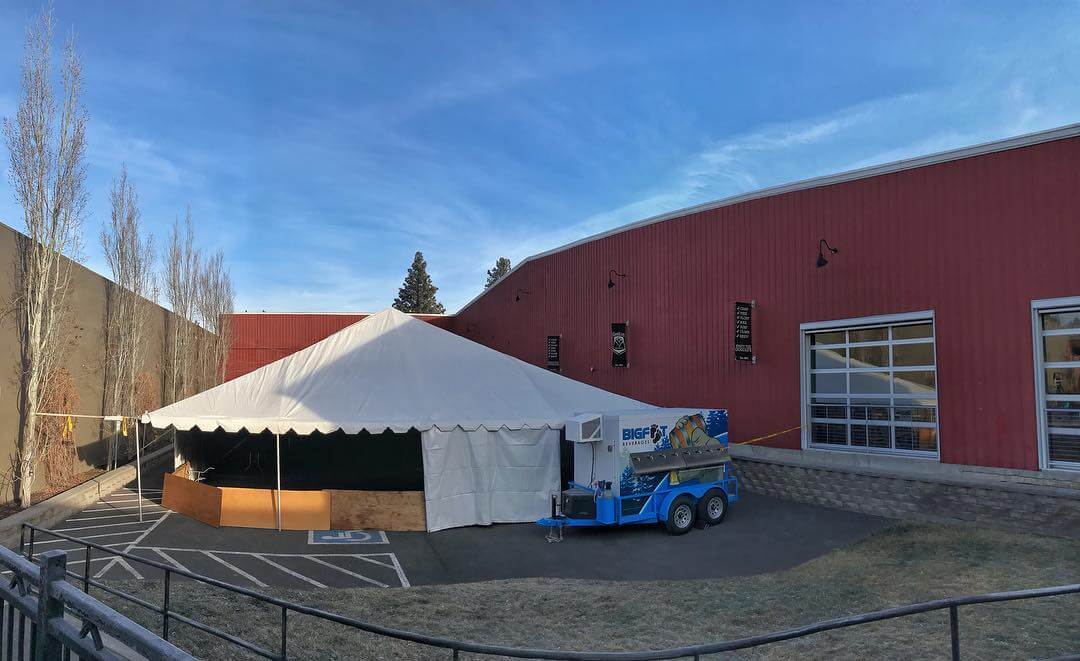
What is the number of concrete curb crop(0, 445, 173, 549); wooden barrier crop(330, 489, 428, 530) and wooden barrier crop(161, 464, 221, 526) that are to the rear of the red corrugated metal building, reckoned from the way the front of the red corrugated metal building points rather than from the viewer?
0

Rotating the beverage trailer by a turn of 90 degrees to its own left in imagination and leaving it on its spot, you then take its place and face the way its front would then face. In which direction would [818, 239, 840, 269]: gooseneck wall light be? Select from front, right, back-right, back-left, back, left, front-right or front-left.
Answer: left

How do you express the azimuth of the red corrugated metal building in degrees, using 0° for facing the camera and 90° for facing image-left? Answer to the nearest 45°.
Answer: approximately 45°

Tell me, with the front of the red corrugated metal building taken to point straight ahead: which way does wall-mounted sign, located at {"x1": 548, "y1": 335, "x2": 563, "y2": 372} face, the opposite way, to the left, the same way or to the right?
the same way

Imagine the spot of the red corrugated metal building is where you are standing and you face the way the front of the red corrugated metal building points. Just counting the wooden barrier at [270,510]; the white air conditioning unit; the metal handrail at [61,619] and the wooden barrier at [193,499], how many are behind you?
0

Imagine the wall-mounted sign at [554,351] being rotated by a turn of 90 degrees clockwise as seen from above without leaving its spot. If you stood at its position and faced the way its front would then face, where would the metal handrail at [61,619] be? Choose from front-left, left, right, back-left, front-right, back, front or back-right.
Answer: back-left

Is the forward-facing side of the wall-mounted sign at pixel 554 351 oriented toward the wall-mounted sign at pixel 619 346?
no

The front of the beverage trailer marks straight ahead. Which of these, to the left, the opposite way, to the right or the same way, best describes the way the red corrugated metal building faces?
the same way

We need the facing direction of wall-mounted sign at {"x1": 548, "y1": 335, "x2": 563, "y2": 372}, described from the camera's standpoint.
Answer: facing the viewer and to the left of the viewer

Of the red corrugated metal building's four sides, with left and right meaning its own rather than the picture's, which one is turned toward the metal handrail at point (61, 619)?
front

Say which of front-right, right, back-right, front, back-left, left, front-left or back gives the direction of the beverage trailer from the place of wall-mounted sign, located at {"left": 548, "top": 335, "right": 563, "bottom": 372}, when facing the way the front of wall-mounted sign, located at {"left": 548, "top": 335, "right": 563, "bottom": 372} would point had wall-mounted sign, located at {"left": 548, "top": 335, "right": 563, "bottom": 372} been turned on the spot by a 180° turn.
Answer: back-right

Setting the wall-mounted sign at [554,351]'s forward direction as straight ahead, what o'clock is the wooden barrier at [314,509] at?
The wooden barrier is roughly at 11 o'clock from the wall-mounted sign.

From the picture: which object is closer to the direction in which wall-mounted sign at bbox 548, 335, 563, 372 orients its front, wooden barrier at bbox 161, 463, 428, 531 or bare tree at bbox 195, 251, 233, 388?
the wooden barrier

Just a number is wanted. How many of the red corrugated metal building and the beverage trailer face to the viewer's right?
0

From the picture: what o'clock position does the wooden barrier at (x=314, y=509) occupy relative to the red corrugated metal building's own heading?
The wooden barrier is roughly at 1 o'clock from the red corrugated metal building.
